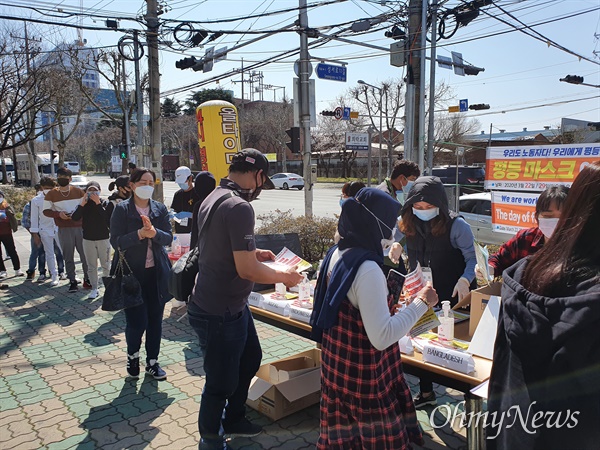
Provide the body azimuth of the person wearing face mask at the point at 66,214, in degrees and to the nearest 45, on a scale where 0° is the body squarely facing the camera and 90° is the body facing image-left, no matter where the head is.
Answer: approximately 0°

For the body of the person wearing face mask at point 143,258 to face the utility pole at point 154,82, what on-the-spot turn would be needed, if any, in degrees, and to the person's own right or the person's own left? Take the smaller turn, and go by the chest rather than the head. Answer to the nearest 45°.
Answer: approximately 180°

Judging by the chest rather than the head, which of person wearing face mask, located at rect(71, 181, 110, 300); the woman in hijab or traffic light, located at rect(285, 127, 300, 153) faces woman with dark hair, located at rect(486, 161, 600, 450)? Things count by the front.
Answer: the person wearing face mask

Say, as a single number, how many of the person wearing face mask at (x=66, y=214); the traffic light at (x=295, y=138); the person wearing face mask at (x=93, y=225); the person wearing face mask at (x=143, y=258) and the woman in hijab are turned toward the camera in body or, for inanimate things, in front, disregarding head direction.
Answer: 3

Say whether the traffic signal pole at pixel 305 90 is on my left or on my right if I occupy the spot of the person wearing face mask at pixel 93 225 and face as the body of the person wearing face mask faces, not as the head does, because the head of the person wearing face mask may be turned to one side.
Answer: on my left

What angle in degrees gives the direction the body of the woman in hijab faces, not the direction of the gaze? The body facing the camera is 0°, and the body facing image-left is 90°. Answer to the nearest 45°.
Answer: approximately 225°

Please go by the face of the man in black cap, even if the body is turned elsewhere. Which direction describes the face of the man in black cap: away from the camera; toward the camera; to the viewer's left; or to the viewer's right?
to the viewer's right

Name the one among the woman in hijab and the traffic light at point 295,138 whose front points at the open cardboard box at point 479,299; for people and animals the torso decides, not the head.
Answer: the woman in hijab

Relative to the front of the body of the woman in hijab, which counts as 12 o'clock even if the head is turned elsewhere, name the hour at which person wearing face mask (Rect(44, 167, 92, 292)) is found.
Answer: The person wearing face mask is roughly at 9 o'clock from the woman in hijab.

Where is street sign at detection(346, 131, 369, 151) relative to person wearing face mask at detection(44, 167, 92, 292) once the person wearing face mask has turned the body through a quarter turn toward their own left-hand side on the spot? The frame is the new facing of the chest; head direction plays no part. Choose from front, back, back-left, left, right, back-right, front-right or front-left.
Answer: front-left

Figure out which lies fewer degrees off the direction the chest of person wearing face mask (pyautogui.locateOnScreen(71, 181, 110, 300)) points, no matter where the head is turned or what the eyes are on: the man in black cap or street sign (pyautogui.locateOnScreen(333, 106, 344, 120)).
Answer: the man in black cap
